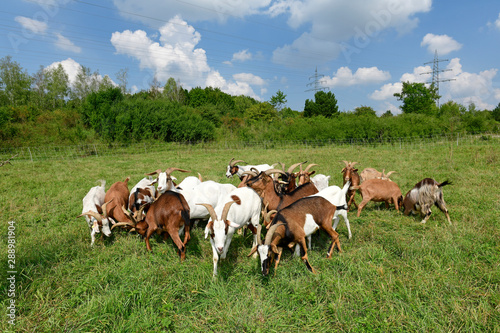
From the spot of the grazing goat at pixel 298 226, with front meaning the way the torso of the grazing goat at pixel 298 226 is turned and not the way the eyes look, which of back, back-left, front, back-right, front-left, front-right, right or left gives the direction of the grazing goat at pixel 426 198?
back

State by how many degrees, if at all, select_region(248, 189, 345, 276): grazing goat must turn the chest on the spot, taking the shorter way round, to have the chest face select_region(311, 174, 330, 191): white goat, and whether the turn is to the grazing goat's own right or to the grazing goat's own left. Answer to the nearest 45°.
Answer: approximately 135° to the grazing goat's own right

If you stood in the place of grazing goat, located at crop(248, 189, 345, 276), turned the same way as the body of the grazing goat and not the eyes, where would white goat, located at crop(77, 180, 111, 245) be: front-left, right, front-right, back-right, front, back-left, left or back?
front-right

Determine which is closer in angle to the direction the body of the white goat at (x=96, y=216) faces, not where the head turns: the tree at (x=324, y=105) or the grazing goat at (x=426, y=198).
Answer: the grazing goat

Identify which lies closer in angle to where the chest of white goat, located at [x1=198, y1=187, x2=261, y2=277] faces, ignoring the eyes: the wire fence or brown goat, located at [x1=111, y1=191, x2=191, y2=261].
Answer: the brown goat

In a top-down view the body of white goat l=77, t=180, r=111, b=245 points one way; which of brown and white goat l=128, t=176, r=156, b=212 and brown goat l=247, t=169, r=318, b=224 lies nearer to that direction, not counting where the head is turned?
the brown goat

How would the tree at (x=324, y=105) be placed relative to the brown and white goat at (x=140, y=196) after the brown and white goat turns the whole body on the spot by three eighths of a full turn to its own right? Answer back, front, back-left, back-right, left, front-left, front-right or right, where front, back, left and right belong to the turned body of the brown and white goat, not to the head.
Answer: front-right
